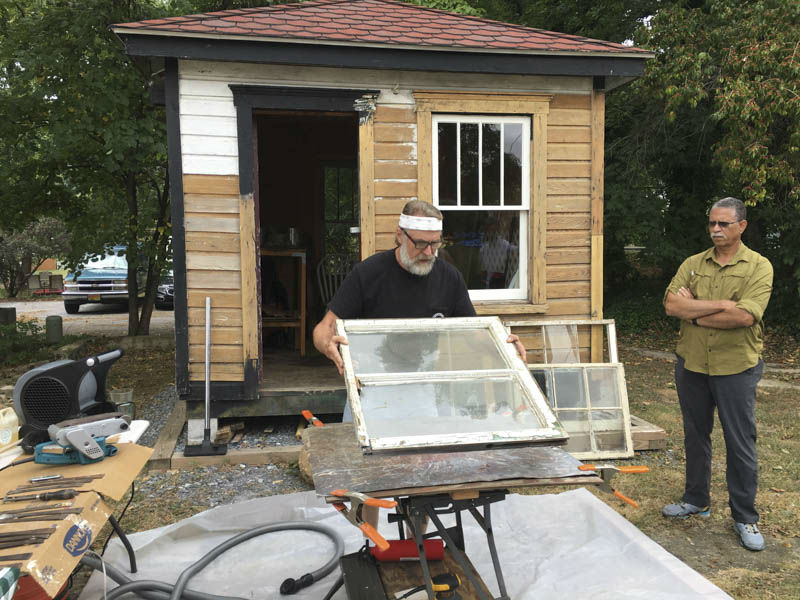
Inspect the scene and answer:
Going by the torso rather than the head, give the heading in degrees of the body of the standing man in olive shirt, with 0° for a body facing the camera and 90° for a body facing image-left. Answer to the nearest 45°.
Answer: approximately 45°

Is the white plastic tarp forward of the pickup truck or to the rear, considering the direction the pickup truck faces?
forward

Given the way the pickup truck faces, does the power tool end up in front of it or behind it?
in front

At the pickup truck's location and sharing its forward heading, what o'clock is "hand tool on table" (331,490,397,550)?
The hand tool on table is roughly at 12 o'clock from the pickup truck.

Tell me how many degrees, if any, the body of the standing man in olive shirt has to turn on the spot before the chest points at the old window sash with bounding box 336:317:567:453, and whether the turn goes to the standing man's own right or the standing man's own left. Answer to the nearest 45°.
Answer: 0° — they already face it

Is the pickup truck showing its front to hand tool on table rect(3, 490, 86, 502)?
yes

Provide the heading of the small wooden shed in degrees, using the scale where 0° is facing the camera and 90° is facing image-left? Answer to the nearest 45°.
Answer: approximately 0°

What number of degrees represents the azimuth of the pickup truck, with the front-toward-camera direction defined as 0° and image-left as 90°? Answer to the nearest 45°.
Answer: approximately 0°

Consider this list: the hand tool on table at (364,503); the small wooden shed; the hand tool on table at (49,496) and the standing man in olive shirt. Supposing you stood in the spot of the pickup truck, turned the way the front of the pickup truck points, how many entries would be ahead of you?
4

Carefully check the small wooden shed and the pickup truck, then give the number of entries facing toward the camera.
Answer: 2
